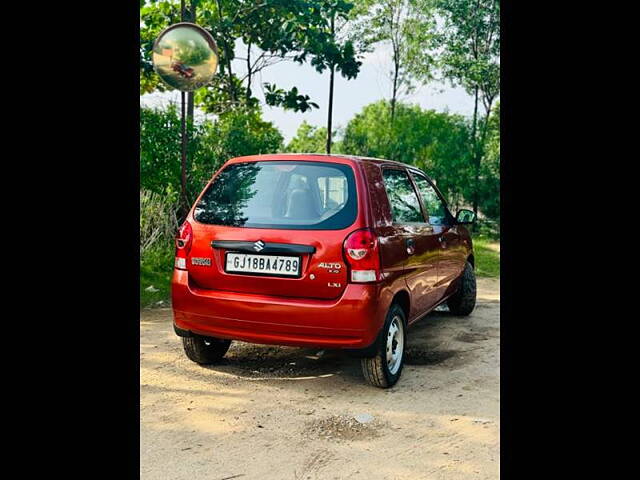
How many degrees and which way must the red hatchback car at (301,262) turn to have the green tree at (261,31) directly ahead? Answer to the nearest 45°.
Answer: approximately 45° to its left

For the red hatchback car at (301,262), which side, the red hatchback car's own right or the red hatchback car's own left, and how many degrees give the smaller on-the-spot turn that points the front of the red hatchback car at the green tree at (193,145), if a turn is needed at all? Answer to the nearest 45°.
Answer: approximately 45° to the red hatchback car's own left

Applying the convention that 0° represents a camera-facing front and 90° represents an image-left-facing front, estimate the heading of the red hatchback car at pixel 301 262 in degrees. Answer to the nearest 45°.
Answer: approximately 225°

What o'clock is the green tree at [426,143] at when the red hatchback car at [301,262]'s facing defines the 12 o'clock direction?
The green tree is roughly at 11 o'clock from the red hatchback car.

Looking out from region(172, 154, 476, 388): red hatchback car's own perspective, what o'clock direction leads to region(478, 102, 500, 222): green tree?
The green tree is roughly at 11 o'clock from the red hatchback car.

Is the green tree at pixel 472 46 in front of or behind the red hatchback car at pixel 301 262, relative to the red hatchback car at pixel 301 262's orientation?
in front
